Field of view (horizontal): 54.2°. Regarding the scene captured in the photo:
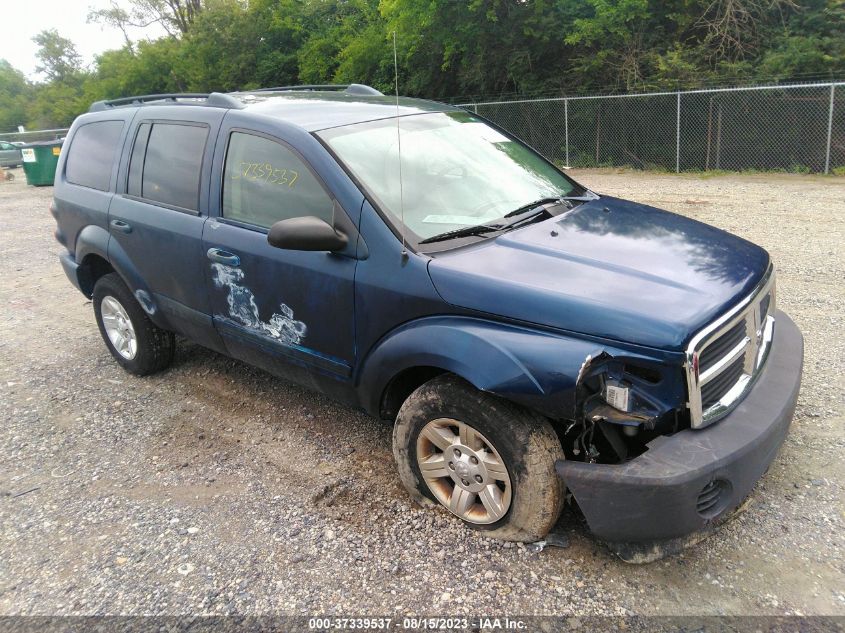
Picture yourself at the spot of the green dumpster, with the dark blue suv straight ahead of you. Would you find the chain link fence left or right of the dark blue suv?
left

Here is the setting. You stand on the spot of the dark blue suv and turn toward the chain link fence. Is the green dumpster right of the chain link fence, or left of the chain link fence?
left

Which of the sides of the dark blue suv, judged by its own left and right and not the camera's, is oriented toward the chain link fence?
left

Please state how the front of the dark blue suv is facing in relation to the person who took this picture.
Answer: facing the viewer and to the right of the viewer

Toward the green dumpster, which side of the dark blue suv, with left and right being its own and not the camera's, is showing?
back
